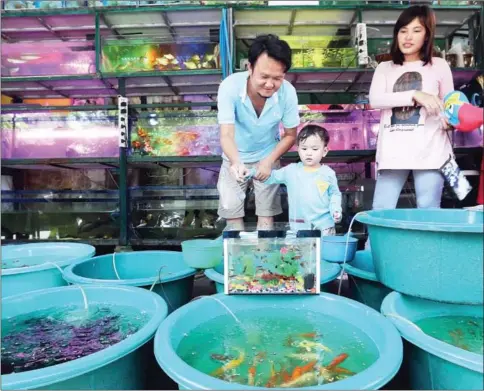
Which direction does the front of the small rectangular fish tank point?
toward the camera

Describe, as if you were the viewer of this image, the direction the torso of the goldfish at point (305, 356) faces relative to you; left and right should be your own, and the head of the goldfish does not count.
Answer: facing to the right of the viewer

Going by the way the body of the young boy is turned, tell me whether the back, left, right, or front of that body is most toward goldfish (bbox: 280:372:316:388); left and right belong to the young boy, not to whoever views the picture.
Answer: front

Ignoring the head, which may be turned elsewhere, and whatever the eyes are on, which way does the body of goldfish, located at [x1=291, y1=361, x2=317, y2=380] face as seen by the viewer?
to the viewer's left

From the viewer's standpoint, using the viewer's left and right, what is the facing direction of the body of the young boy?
facing the viewer

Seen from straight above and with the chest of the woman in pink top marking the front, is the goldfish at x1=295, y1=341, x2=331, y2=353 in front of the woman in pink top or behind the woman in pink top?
in front

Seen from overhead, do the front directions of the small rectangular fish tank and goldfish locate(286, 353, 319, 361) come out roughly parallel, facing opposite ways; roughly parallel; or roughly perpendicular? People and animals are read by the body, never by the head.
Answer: roughly perpendicular

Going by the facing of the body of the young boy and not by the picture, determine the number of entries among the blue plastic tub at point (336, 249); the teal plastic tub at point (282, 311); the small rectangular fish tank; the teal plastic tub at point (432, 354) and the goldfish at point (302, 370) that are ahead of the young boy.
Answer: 5

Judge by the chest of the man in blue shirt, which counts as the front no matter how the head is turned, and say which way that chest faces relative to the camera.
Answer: toward the camera

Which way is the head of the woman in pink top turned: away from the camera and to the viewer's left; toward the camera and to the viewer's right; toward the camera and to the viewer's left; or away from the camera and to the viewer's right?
toward the camera and to the viewer's left
